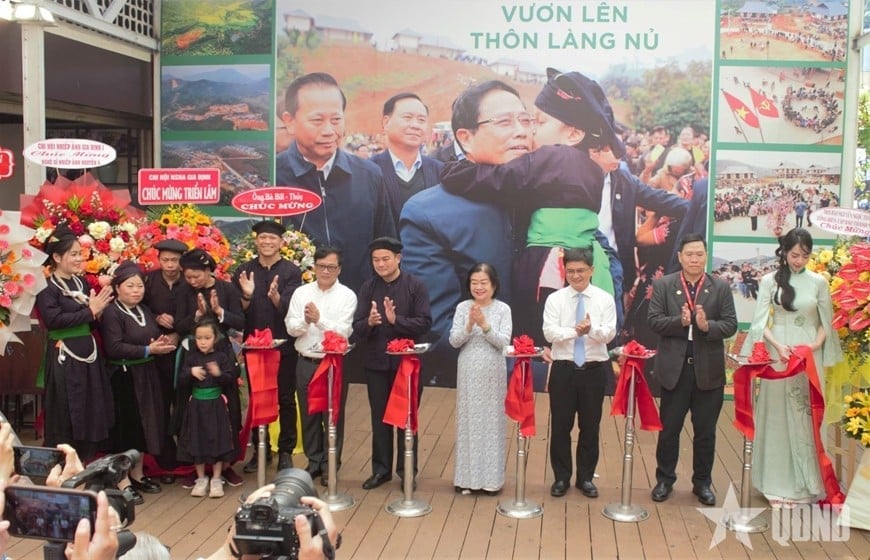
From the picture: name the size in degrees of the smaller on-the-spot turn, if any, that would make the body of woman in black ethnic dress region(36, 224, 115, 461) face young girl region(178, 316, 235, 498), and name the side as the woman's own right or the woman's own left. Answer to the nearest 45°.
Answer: approximately 45° to the woman's own left

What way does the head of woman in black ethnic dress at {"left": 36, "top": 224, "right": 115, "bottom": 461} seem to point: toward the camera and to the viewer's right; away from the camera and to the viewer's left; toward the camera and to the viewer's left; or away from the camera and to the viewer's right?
toward the camera and to the viewer's right

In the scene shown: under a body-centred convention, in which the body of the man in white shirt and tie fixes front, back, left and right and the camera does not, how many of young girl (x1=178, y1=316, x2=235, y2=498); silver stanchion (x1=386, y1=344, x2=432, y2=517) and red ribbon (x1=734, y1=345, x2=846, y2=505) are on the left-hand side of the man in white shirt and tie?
1

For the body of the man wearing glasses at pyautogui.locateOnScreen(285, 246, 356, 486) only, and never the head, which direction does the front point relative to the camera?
toward the camera

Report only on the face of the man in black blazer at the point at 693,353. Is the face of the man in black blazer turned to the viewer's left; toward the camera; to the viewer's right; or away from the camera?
toward the camera

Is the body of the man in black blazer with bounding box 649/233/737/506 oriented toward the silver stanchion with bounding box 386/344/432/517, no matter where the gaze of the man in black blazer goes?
no

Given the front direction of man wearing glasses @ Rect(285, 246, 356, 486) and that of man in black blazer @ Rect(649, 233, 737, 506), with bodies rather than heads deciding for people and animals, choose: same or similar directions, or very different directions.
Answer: same or similar directions

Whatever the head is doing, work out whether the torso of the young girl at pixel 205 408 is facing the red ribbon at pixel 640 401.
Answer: no

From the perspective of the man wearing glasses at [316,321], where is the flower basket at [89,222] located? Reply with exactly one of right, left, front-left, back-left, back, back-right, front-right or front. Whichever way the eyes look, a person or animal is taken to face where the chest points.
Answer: right

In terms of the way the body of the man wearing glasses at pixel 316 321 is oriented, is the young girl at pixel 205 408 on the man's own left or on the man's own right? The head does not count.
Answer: on the man's own right

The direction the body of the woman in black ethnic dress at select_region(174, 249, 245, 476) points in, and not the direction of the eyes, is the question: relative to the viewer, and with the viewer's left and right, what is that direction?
facing the viewer

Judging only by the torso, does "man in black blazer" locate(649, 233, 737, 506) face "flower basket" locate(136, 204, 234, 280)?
no

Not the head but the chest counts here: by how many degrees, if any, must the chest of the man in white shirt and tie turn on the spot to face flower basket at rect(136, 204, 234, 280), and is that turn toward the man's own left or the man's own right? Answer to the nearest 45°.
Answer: approximately 90° to the man's own right

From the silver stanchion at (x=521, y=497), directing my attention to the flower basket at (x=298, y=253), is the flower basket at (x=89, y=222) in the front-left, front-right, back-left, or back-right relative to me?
front-left

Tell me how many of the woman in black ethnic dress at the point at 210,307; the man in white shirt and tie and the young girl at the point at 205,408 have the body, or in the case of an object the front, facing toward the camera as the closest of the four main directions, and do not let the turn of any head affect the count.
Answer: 3
